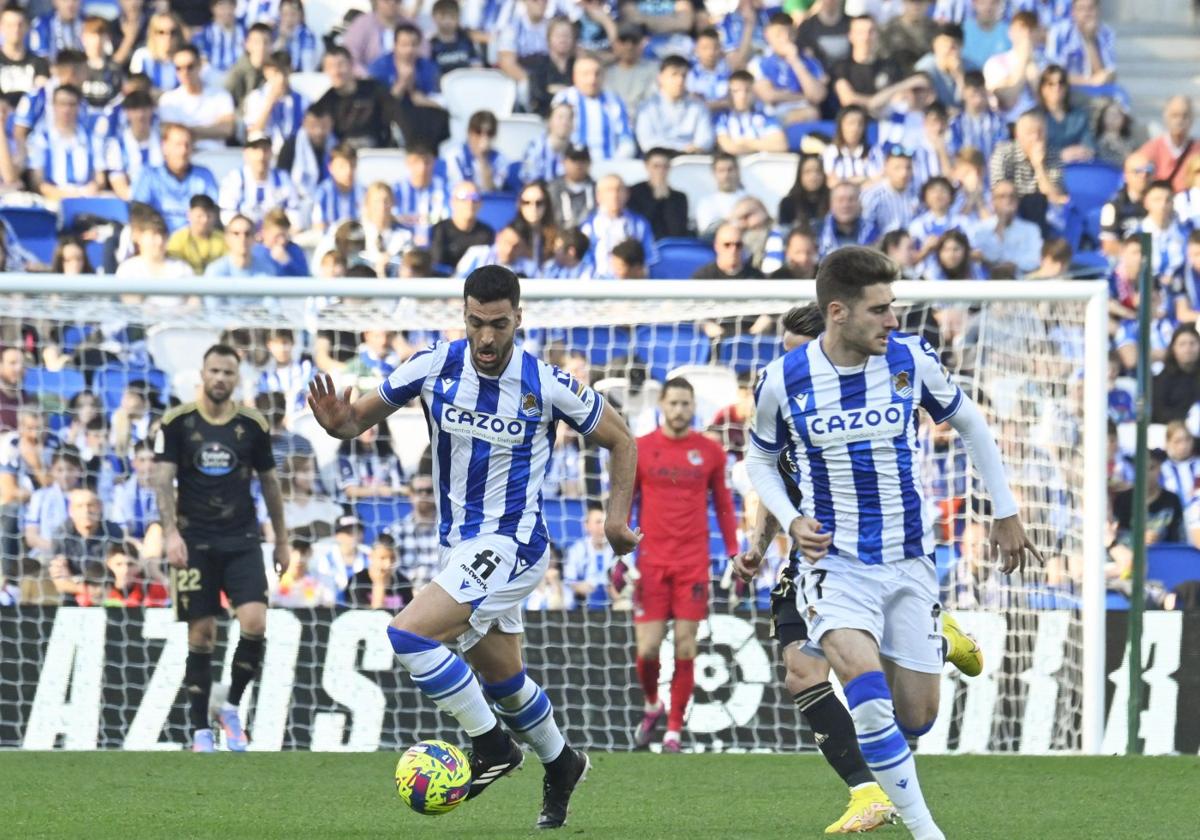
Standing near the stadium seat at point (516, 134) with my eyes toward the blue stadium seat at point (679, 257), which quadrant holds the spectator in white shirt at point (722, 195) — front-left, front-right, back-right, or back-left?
front-left

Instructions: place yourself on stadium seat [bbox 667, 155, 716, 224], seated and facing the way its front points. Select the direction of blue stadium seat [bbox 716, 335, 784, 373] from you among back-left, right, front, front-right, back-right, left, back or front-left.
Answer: front

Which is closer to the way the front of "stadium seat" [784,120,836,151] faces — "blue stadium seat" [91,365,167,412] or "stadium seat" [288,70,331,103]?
the blue stadium seat

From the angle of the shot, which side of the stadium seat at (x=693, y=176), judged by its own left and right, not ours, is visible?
front

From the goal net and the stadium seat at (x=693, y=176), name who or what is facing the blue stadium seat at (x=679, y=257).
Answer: the stadium seat

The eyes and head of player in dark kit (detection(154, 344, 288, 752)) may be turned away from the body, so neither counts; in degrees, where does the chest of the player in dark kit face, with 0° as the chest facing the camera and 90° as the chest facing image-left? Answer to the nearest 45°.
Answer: approximately 0°

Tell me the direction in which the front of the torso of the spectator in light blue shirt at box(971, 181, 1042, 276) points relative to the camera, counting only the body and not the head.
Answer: toward the camera

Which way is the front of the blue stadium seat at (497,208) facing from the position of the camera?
facing the viewer

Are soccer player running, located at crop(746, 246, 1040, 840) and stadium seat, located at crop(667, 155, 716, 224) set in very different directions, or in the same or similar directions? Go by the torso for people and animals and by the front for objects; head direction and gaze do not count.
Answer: same or similar directions

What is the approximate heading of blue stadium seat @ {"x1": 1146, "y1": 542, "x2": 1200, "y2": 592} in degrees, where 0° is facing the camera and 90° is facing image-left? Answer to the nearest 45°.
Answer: approximately 0°
